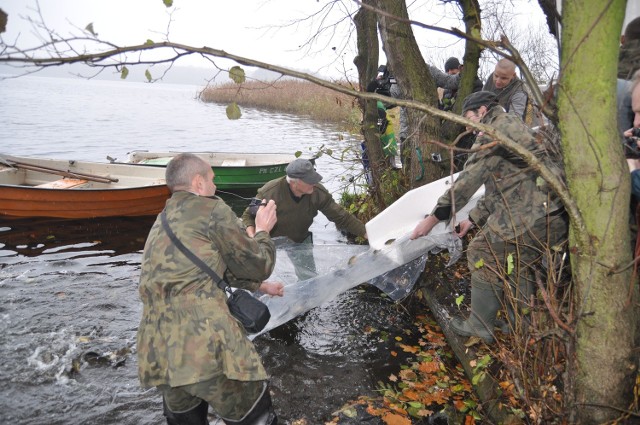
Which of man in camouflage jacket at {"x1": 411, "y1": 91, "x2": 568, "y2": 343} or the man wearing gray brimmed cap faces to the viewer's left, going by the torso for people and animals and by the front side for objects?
the man in camouflage jacket

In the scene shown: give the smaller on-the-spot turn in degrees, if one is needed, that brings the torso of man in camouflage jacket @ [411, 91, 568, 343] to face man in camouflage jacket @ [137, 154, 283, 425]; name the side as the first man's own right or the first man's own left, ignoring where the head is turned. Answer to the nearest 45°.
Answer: approximately 45° to the first man's own left

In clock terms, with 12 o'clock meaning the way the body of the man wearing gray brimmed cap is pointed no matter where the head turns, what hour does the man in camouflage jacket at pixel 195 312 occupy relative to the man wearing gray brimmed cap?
The man in camouflage jacket is roughly at 2 o'clock from the man wearing gray brimmed cap.

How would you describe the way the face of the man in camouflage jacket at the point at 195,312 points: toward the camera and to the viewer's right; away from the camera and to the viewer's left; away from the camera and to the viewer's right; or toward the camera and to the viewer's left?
away from the camera and to the viewer's right

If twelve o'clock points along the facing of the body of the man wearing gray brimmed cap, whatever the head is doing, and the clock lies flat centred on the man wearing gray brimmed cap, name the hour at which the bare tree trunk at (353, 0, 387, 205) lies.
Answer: The bare tree trunk is roughly at 8 o'clock from the man wearing gray brimmed cap.

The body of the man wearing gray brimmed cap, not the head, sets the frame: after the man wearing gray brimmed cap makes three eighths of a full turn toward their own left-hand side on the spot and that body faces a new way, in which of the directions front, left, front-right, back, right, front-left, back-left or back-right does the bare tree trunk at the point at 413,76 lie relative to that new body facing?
front-right

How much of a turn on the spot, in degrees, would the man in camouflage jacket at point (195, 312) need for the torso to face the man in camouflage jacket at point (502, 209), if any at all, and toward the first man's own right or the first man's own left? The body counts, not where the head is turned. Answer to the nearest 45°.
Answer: approximately 45° to the first man's own right

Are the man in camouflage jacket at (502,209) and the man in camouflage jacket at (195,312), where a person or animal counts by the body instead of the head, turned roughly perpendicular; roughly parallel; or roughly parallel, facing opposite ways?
roughly perpendicular

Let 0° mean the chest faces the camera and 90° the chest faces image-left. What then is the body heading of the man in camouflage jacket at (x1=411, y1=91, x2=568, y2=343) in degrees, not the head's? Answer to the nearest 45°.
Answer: approximately 90°

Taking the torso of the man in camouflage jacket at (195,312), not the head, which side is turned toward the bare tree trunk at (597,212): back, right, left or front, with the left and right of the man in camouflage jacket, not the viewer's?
right

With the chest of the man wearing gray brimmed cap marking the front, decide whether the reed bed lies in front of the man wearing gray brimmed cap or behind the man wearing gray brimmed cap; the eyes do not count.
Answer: behind

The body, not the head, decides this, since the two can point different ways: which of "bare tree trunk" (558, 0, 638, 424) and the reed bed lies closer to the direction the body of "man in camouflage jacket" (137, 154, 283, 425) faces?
the reed bed

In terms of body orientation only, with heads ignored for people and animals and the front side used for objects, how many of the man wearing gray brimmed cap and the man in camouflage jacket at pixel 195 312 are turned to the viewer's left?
0

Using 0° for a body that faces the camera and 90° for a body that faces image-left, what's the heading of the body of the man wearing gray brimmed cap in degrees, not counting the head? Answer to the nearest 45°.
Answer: approximately 315°
